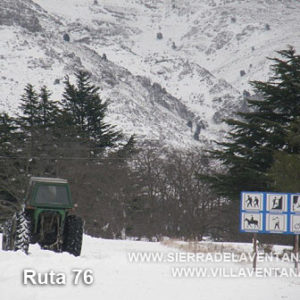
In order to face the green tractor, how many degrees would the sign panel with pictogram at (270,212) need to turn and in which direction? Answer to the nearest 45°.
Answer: approximately 90° to its right

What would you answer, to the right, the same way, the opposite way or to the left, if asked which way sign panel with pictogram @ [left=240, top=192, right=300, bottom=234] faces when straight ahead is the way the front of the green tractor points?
the opposite way

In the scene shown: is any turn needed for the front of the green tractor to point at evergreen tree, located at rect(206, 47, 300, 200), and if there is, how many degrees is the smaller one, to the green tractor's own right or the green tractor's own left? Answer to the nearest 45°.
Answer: approximately 45° to the green tractor's own right

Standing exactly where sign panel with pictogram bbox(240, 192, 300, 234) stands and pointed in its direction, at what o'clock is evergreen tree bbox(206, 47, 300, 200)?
The evergreen tree is roughly at 6 o'clock from the sign panel with pictogram.

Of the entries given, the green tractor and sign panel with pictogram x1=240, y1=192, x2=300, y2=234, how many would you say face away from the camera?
1

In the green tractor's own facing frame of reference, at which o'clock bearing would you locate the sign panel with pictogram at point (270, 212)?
The sign panel with pictogram is roughly at 4 o'clock from the green tractor.

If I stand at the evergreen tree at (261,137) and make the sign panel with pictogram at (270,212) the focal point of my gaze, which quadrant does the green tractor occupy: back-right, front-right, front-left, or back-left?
front-right

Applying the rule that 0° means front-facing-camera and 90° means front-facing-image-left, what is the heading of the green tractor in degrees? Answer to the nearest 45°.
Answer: approximately 180°

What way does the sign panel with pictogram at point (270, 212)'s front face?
toward the camera
